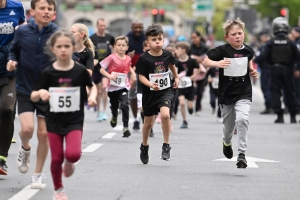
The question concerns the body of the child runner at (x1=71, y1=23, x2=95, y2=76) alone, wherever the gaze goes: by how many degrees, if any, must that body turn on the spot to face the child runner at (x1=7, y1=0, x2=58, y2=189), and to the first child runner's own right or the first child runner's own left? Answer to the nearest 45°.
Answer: approximately 45° to the first child runner's own left

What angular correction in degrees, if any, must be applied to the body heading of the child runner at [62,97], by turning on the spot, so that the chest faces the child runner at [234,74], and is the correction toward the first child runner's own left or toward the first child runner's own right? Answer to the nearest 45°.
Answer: approximately 135° to the first child runner's own left

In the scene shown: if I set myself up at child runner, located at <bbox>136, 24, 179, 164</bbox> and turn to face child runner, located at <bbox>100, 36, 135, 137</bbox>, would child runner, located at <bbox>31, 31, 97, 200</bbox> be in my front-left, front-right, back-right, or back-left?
back-left

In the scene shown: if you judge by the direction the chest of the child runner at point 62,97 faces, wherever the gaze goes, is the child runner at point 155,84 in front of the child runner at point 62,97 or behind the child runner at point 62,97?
behind

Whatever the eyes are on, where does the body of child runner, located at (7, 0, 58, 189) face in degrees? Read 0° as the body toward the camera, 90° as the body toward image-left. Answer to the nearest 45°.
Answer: approximately 0°

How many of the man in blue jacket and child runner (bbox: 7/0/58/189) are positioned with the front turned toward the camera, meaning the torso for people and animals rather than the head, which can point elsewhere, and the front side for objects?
2
